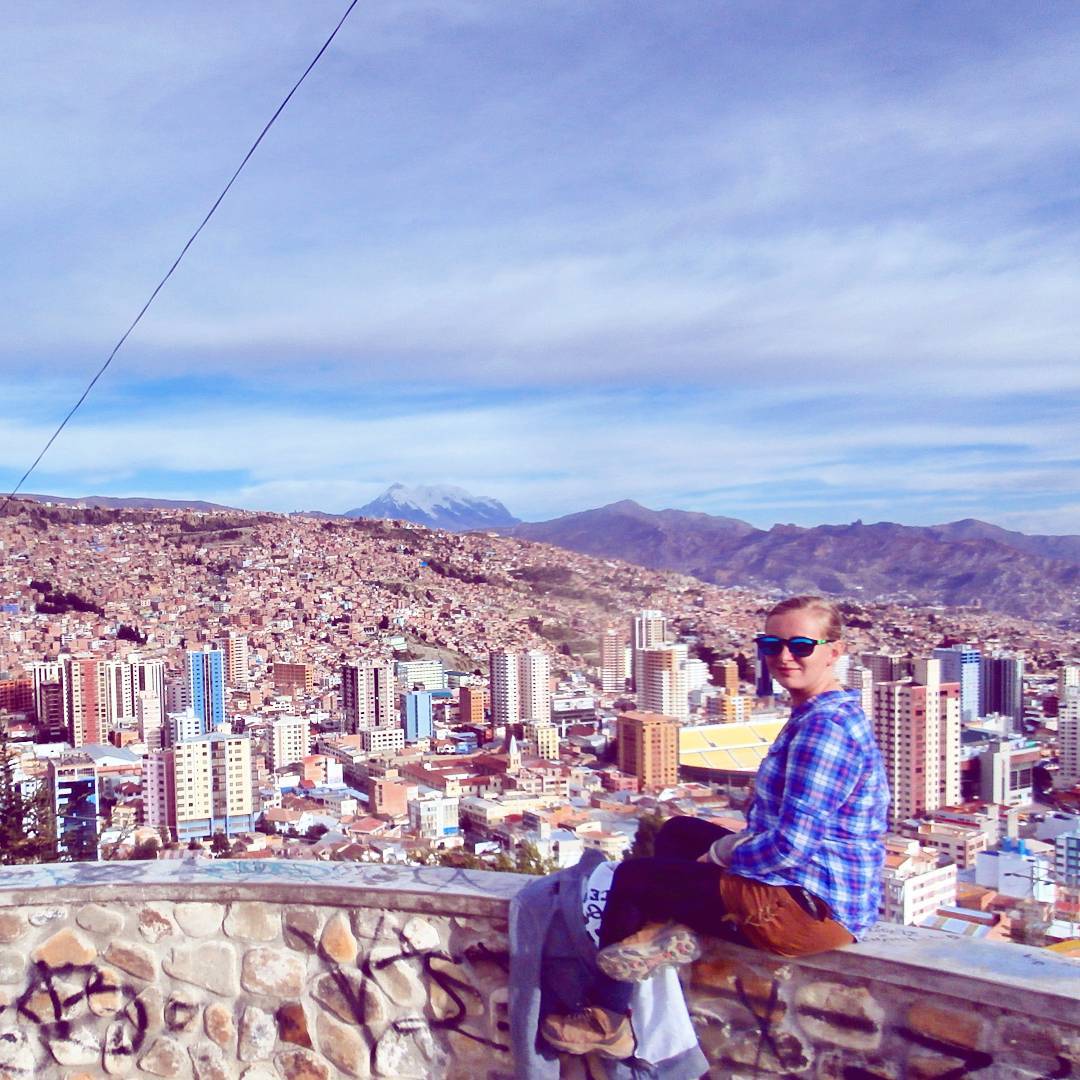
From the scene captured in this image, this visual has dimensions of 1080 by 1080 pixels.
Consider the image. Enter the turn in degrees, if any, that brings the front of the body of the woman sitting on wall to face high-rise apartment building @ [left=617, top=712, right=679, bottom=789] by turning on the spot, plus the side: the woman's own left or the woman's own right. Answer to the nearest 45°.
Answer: approximately 90° to the woman's own right

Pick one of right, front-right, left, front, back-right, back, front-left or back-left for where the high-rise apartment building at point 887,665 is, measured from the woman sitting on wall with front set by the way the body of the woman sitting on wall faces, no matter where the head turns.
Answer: right

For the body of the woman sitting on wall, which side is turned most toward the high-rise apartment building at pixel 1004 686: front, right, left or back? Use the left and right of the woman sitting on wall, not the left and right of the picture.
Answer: right

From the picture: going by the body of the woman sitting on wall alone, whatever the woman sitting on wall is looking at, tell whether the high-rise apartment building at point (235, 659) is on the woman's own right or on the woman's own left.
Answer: on the woman's own right

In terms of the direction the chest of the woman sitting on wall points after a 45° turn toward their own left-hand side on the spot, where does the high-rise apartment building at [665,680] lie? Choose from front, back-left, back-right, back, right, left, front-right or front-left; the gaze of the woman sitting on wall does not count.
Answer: back-right

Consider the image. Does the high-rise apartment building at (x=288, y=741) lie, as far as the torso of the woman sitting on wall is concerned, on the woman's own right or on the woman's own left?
on the woman's own right

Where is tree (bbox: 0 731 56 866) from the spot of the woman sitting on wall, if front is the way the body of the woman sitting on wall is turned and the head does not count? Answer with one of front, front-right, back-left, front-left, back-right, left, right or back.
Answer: front-right

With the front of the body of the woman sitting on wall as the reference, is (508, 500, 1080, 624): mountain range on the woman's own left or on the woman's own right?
on the woman's own right

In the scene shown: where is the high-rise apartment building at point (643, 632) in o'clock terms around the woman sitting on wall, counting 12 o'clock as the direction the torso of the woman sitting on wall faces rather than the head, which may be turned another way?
The high-rise apartment building is roughly at 3 o'clock from the woman sitting on wall.

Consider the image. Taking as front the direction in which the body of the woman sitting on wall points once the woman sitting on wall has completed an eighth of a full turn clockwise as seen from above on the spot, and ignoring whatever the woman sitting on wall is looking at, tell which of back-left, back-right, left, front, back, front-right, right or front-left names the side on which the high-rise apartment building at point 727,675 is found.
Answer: front-right

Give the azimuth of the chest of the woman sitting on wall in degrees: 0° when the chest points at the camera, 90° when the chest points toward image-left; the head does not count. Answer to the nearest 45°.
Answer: approximately 90°
